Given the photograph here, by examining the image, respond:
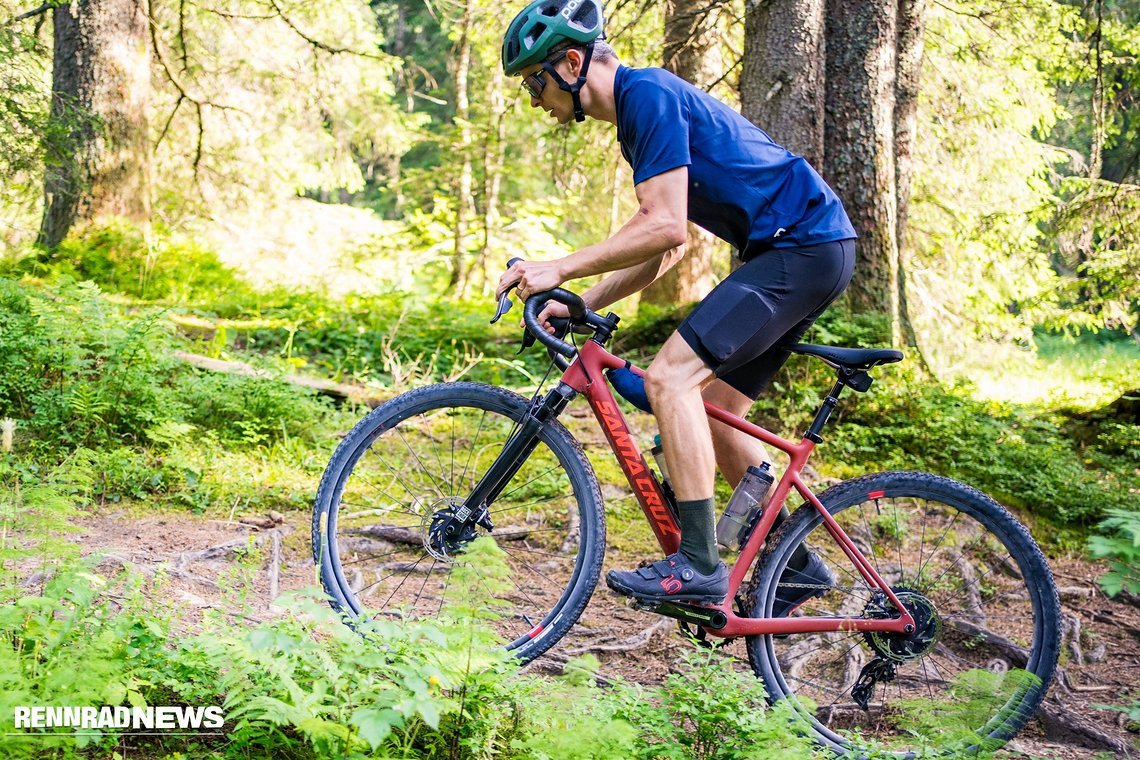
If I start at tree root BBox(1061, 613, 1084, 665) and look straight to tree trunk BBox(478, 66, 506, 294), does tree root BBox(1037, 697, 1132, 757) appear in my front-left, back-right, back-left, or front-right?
back-left

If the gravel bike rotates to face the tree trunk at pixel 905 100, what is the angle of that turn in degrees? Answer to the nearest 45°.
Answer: approximately 90° to its right

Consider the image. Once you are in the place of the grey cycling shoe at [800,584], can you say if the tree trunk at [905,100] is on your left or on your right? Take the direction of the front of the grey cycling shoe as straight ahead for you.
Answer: on your right

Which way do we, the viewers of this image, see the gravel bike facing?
facing to the left of the viewer

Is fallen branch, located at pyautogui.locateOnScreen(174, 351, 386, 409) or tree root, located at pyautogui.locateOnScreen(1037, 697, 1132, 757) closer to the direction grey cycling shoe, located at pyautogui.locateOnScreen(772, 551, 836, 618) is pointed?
the fallen branch

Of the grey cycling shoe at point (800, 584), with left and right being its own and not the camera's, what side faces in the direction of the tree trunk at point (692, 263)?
right

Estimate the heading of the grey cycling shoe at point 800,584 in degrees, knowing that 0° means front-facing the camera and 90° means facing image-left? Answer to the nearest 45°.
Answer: approximately 90°

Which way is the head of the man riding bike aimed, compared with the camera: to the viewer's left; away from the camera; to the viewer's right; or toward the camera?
to the viewer's left

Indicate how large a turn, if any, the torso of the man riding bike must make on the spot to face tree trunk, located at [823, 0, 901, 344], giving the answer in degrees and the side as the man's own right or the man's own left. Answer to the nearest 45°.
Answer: approximately 90° to the man's own right

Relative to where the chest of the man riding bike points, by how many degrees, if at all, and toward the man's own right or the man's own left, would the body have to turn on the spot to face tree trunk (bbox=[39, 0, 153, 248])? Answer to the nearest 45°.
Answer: approximately 45° to the man's own right

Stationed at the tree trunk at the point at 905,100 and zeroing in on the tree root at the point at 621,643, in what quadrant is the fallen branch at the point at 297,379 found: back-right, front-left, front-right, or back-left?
front-right

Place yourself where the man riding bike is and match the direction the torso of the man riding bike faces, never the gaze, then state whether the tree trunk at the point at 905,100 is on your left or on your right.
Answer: on your right

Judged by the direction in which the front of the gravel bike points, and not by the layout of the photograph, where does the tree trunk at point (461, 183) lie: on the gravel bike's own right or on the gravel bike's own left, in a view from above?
on the gravel bike's own right

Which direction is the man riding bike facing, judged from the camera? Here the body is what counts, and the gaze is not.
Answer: to the viewer's left
